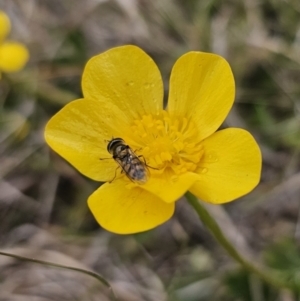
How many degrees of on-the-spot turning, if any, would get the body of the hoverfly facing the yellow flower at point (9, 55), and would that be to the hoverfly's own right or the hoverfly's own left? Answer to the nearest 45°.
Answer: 0° — it already faces it

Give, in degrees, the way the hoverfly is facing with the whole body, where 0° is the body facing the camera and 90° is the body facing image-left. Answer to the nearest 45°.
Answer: approximately 135°
